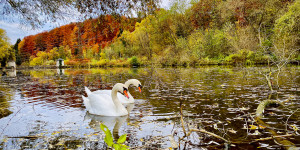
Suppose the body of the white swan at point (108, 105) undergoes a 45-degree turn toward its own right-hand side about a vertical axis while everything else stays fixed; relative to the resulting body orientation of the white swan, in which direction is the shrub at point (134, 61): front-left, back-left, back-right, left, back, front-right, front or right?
back-left

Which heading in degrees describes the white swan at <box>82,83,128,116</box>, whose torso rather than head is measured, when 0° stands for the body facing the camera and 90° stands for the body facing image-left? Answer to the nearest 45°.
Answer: approximately 270°
